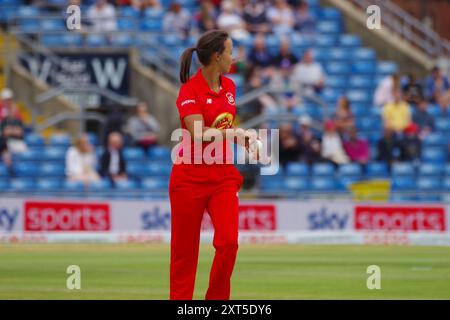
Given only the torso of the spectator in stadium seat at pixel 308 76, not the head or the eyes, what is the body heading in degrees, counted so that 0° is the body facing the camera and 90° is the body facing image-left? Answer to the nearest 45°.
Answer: approximately 0°

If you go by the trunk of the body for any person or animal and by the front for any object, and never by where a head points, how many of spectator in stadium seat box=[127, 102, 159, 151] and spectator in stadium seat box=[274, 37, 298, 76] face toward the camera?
2

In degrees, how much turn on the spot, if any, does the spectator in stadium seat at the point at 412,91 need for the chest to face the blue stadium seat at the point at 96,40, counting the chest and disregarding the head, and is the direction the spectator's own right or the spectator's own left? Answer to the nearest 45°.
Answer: approximately 90° to the spectator's own right

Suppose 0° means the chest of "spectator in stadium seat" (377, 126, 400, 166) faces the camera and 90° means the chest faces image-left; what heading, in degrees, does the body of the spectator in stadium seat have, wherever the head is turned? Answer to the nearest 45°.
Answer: approximately 0°

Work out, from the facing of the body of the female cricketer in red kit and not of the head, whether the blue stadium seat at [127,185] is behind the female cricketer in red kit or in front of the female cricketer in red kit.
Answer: behind
